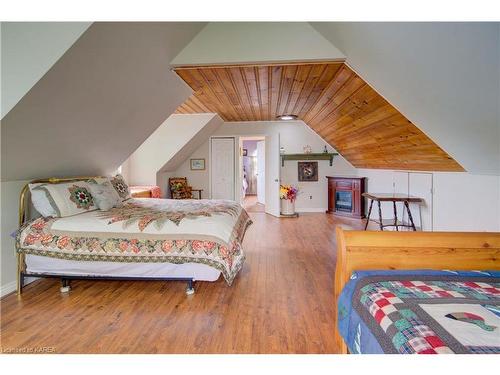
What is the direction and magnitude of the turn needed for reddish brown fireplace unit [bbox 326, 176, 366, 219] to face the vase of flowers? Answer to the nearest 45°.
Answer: approximately 45° to its right

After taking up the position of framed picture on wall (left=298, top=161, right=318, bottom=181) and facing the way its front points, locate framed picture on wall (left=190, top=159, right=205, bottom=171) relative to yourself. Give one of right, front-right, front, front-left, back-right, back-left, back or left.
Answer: right

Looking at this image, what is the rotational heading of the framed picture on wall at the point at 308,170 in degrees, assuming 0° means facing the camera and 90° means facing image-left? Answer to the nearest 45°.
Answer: approximately 0°

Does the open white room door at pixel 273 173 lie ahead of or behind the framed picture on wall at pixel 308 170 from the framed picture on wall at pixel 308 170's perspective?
ahead

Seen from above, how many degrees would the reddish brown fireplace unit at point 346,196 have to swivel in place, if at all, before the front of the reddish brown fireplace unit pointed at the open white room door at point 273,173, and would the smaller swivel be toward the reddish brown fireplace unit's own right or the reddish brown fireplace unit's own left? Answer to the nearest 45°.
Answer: approximately 45° to the reddish brown fireplace unit's own right

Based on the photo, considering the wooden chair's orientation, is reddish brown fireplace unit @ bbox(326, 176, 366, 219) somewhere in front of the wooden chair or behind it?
in front

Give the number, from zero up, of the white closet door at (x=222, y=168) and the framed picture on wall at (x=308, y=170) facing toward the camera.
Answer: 2
